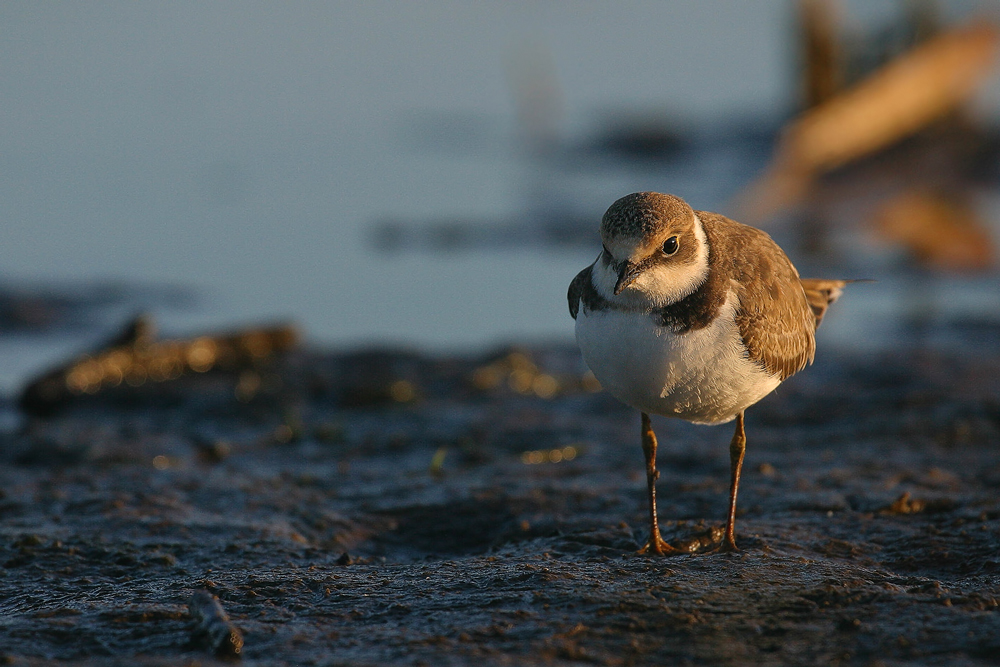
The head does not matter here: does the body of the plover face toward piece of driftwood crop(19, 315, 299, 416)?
no

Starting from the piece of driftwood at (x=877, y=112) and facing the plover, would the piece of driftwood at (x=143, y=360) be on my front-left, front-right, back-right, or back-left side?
front-right

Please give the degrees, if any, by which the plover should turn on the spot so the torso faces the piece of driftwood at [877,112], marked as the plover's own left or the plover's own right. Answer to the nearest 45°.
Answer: approximately 135° to the plover's own right

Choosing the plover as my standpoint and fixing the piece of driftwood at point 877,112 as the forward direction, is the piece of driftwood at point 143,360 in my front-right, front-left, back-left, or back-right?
front-left

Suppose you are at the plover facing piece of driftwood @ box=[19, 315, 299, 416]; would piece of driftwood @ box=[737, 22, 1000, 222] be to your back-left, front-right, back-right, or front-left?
front-right

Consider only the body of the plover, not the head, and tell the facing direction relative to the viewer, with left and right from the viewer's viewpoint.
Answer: facing the viewer and to the left of the viewer
